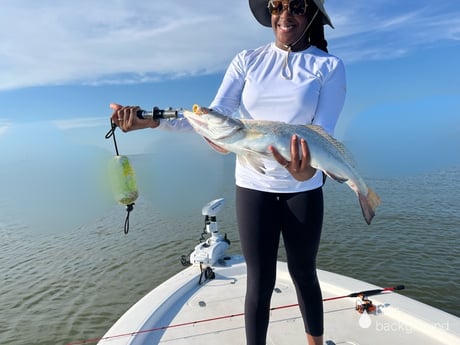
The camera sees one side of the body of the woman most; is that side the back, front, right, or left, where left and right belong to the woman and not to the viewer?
front
